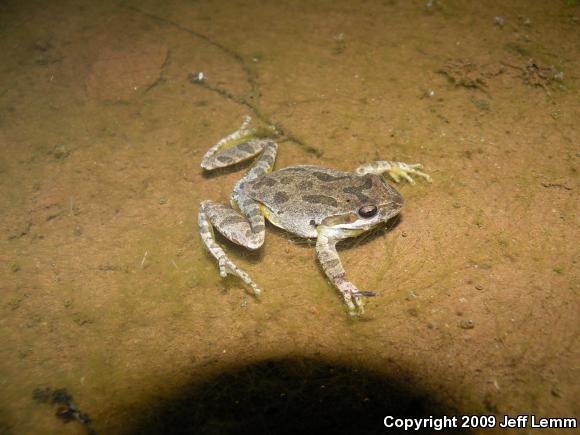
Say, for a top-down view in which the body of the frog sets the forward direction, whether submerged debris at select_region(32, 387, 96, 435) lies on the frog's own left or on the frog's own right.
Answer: on the frog's own right

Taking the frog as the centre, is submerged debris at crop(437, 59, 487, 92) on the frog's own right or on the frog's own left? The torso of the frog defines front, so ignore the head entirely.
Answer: on the frog's own left

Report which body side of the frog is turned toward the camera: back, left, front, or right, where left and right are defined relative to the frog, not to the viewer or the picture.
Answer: right
